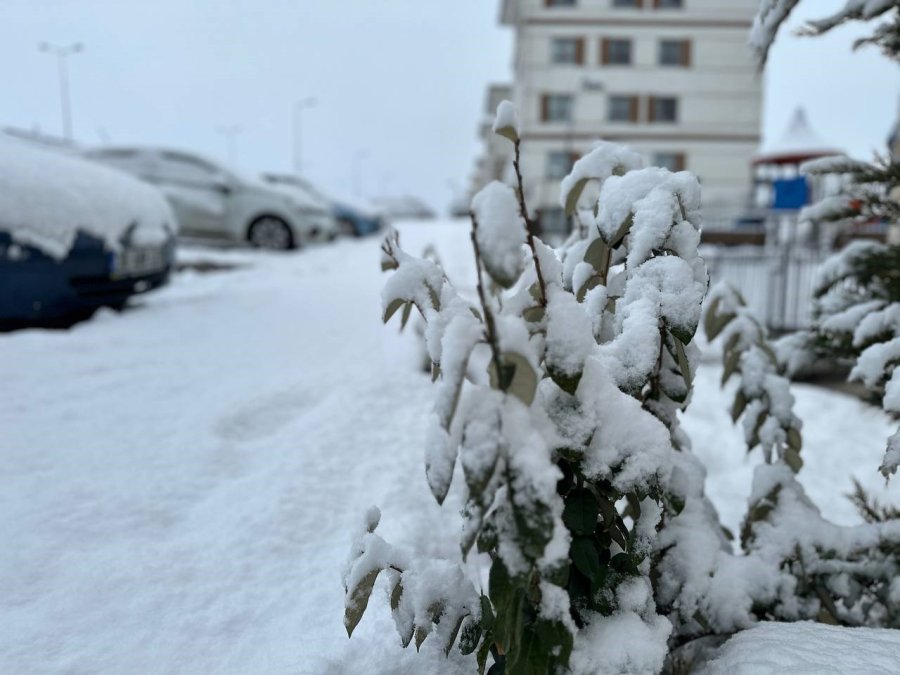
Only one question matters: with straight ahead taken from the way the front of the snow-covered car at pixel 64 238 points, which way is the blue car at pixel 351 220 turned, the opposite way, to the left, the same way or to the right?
the same way

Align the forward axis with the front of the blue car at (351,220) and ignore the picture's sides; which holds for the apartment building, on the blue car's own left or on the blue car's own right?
on the blue car's own left

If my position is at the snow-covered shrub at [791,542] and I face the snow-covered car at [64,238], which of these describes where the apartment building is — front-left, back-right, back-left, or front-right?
front-right

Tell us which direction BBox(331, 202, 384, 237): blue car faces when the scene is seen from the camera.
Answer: facing the viewer and to the right of the viewer

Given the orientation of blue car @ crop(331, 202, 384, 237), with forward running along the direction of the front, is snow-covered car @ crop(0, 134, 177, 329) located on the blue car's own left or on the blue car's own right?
on the blue car's own right

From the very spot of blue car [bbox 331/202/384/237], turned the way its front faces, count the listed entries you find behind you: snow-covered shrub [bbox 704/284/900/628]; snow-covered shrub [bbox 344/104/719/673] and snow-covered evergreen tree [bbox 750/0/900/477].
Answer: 0

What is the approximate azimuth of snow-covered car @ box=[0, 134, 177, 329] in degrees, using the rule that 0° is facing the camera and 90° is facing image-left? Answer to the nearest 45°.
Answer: approximately 315°

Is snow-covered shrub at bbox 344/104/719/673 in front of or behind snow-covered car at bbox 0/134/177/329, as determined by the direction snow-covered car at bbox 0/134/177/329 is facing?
in front

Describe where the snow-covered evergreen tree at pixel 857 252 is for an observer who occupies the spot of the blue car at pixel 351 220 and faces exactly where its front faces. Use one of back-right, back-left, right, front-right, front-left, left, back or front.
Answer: front-right

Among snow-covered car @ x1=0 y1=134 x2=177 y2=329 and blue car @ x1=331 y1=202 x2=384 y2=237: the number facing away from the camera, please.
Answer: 0

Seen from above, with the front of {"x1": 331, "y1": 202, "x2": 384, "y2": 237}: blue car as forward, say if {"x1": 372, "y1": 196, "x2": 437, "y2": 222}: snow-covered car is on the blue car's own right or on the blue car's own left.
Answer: on the blue car's own left

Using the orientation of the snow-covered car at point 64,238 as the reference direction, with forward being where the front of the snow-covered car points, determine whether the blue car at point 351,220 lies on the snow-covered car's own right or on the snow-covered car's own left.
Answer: on the snow-covered car's own left

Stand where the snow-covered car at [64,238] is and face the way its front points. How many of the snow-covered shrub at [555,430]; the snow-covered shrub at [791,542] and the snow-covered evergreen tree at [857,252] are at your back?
0

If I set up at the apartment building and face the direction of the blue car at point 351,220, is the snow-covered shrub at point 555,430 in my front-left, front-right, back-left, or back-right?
front-left
